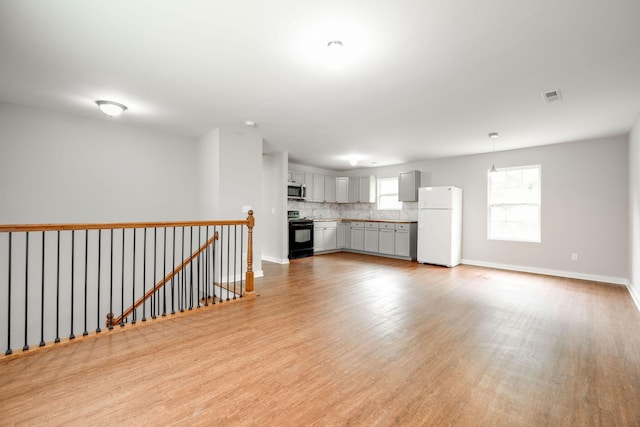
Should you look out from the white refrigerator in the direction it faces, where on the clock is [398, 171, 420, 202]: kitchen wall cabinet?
The kitchen wall cabinet is roughly at 3 o'clock from the white refrigerator.

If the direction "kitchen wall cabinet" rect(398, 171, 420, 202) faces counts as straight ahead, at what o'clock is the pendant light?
The pendant light is roughly at 9 o'clock from the kitchen wall cabinet.

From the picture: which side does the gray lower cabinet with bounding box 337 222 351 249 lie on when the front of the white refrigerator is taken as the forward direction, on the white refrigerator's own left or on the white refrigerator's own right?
on the white refrigerator's own right

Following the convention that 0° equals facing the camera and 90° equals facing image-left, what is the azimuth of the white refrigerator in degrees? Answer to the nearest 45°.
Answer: approximately 45°

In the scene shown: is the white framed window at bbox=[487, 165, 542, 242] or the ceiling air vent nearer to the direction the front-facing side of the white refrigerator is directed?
the ceiling air vent

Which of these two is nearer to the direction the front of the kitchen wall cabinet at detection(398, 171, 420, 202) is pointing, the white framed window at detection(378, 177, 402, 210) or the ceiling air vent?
the ceiling air vent

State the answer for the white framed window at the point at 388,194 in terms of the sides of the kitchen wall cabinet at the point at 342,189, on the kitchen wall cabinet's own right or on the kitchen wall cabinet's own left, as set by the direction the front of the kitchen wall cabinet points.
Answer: on the kitchen wall cabinet's own left

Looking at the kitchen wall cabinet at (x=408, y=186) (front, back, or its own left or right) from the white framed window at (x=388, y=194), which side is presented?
right
